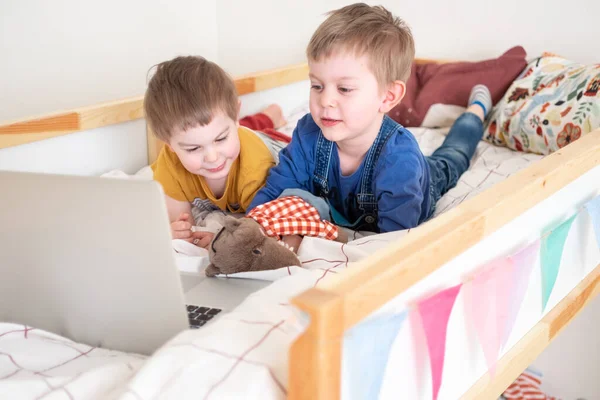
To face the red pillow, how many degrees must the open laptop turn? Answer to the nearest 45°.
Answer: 0° — it already faces it

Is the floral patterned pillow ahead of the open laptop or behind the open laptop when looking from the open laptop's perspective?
ahead

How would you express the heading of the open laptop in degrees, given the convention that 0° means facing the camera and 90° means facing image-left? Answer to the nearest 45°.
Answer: approximately 225°

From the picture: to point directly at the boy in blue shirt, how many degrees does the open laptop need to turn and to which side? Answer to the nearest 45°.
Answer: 0° — it already faces them
